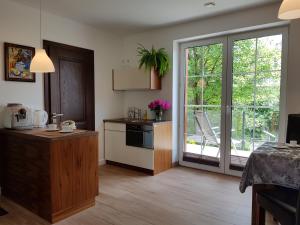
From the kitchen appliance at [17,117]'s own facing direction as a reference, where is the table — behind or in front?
in front

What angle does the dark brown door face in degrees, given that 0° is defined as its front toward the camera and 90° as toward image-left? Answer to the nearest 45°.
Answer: approximately 315°

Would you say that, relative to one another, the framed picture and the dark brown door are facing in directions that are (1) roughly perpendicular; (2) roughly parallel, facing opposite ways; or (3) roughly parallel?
roughly parallel

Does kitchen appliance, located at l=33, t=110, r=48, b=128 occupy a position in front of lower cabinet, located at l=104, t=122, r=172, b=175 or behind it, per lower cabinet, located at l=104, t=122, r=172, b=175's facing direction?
in front

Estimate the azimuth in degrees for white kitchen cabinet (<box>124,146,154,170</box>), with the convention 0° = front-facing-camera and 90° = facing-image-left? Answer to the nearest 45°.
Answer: approximately 45°

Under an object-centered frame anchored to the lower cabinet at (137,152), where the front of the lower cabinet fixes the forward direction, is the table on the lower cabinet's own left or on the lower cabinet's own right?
on the lower cabinet's own left

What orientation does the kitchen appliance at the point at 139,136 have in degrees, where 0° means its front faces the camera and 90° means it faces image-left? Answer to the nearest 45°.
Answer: approximately 45°

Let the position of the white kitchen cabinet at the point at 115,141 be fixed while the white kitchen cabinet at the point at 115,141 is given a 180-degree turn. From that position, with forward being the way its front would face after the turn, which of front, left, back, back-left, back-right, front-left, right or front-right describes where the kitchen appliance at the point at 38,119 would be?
back

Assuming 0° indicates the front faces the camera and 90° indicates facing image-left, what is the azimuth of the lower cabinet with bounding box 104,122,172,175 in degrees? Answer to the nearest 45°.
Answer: approximately 45°

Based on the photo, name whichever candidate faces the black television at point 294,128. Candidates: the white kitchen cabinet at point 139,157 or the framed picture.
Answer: the framed picture

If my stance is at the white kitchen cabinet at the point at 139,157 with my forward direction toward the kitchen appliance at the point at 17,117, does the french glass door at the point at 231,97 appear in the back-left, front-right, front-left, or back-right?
back-left

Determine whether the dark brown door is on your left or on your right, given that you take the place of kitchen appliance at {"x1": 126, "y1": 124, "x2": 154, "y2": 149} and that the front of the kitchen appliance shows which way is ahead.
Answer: on your right

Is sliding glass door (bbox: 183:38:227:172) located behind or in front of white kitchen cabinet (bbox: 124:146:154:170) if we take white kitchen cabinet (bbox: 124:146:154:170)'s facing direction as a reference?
behind
